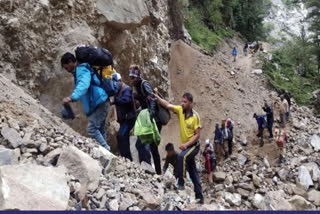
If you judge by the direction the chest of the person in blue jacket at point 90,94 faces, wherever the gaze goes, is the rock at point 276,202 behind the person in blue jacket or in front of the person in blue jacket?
behind

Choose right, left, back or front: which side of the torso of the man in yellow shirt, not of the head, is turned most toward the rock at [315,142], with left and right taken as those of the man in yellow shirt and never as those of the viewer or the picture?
back

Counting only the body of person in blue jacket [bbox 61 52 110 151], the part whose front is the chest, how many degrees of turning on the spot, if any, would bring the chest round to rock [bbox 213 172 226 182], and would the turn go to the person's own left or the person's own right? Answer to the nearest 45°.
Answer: approximately 135° to the person's own right

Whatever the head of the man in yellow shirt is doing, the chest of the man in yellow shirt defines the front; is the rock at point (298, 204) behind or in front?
behind

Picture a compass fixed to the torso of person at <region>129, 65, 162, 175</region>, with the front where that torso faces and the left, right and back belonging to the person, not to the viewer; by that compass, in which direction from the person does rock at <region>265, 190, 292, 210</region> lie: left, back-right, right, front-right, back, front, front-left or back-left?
back

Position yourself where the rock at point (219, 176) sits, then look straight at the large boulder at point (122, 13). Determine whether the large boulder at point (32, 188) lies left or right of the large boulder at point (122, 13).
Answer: left

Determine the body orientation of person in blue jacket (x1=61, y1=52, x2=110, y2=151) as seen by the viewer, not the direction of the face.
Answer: to the viewer's left

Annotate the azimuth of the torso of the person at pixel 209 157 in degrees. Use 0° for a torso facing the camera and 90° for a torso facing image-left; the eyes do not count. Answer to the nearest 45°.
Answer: approximately 45°

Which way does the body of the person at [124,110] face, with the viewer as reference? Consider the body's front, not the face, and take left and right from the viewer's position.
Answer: facing to the left of the viewer

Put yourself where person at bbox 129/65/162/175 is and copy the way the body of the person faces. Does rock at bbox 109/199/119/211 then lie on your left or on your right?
on your left

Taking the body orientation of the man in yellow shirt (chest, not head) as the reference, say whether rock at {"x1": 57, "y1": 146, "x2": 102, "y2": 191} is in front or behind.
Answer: in front

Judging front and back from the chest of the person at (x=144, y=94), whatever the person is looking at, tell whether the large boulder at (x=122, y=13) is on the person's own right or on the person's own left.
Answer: on the person's own right
